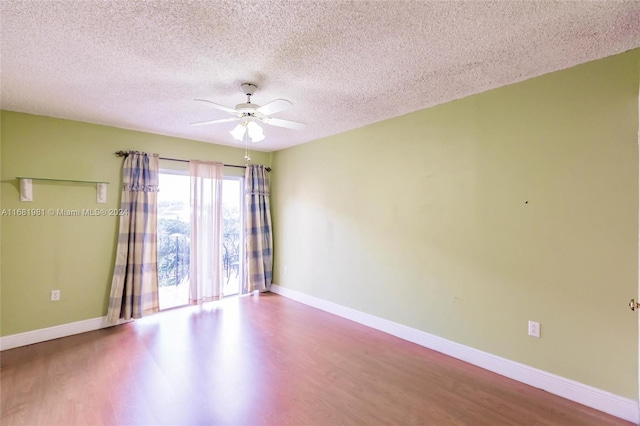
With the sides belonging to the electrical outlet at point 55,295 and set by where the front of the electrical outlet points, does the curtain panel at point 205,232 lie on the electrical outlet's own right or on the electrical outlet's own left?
on the electrical outlet's own left

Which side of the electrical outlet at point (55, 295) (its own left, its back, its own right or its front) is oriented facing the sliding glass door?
left

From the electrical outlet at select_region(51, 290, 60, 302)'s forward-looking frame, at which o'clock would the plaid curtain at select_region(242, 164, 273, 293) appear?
The plaid curtain is roughly at 9 o'clock from the electrical outlet.

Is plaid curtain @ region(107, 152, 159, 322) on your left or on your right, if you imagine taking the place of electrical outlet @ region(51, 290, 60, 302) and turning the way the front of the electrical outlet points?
on your left

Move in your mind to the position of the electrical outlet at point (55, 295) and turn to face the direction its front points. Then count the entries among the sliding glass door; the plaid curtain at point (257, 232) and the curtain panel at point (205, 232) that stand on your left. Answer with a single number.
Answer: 3

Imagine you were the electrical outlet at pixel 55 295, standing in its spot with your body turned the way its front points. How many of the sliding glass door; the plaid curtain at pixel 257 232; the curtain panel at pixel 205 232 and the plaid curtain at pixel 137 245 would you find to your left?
4

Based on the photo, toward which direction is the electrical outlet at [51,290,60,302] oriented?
toward the camera
